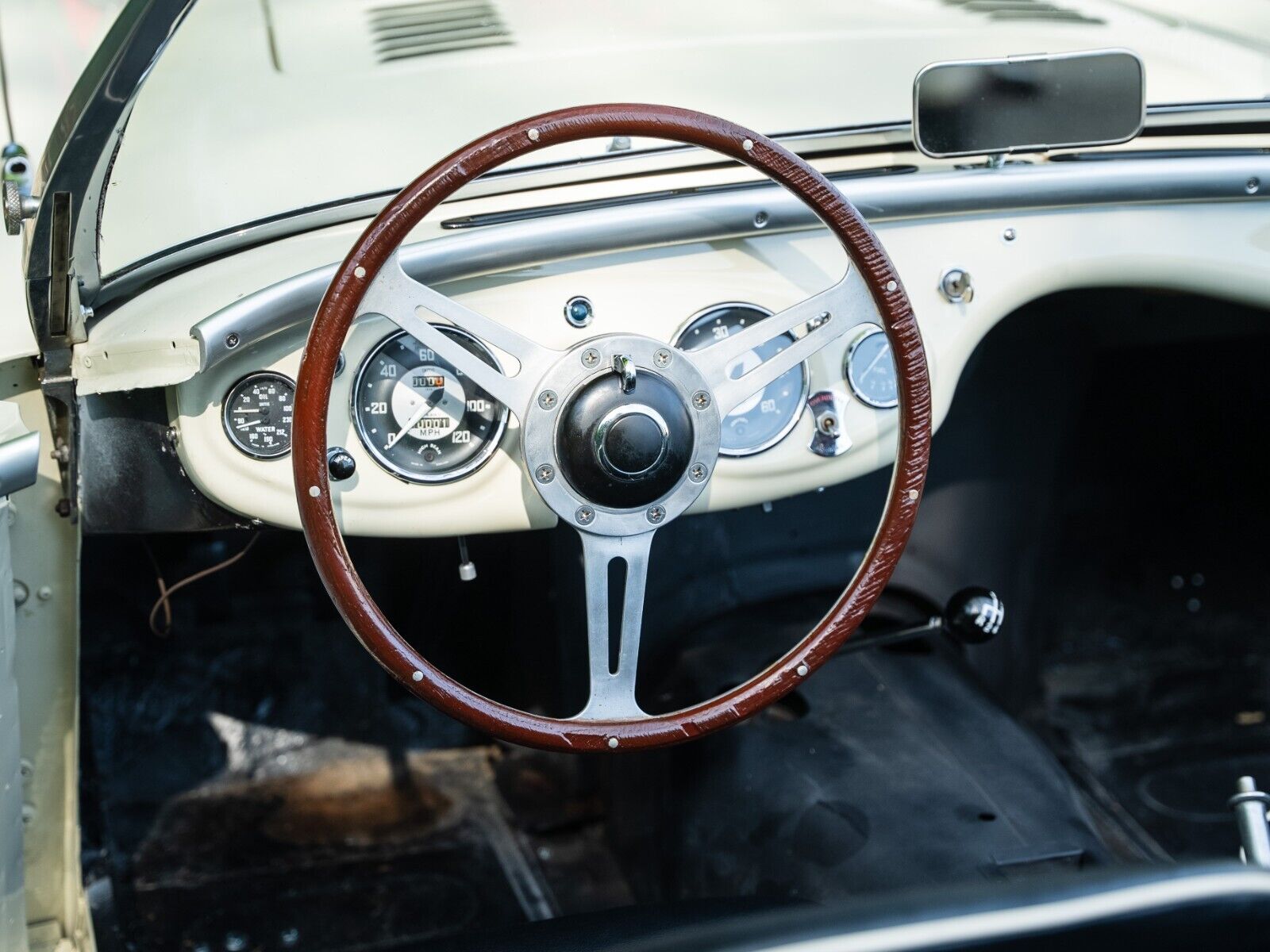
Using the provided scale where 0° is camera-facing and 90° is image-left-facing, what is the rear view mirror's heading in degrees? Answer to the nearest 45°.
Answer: approximately 0°
